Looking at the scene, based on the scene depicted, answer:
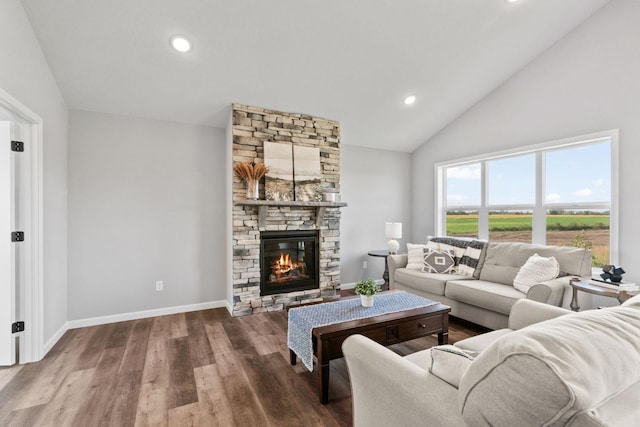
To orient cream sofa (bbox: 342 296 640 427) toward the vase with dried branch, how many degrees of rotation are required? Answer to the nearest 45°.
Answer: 0° — it already faces it

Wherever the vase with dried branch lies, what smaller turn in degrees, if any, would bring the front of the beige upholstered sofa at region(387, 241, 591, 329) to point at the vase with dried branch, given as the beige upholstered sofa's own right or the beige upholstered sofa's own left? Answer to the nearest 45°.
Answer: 0° — it already faces it

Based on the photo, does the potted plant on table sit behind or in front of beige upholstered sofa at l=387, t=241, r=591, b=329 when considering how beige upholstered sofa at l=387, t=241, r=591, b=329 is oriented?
in front

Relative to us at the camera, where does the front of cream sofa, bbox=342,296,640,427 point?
facing away from the viewer and to the left of the viewer

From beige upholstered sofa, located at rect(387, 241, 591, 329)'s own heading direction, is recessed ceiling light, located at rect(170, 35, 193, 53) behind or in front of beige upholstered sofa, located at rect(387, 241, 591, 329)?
in front

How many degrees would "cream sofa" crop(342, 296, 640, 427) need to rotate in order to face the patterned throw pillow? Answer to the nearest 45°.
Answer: approximately 45° to its right

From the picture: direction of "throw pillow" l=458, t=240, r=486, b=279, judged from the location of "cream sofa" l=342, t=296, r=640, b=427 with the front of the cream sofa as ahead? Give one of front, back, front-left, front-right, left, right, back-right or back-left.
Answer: front-right

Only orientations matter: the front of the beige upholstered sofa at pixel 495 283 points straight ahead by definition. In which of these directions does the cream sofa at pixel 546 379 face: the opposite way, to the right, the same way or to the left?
to the right

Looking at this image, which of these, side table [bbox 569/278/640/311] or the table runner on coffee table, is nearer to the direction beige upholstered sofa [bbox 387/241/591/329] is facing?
the table runner on coffee table

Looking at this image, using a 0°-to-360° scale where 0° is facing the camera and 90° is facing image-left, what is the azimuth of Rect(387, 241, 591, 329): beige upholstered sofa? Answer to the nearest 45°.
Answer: approximately 45°

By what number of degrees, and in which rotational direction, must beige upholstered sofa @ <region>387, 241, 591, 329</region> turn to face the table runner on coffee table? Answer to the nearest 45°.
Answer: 0° — it already faces it

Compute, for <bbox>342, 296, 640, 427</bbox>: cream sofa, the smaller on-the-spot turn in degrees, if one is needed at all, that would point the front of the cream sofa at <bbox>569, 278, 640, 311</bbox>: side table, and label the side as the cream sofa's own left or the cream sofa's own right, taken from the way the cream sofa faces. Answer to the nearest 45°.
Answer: approximately 45° to the cream sofa's own right

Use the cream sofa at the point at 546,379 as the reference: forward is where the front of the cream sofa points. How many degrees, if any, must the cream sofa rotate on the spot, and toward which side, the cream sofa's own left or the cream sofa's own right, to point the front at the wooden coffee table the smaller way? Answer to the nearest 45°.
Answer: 0° — it already faces it
